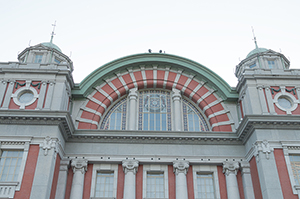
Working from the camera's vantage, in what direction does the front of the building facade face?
facing the viewer
